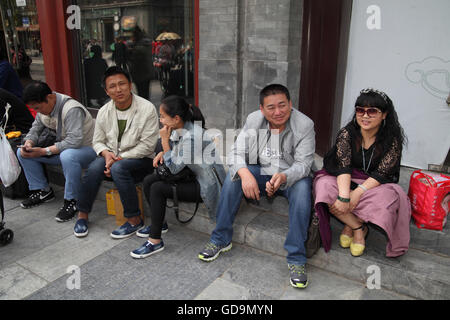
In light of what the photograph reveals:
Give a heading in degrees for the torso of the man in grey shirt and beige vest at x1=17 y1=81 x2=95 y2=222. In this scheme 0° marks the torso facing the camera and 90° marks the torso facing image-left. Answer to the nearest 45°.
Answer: approximately 45°

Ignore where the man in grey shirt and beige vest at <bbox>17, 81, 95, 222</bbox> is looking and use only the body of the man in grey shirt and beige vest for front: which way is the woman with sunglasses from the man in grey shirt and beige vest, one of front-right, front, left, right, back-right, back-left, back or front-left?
left

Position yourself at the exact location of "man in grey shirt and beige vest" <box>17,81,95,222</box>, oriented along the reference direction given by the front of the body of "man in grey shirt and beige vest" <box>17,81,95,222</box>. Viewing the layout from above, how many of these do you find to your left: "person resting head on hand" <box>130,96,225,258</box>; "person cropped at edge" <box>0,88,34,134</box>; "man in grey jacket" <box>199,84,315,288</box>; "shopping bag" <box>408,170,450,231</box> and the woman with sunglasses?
4

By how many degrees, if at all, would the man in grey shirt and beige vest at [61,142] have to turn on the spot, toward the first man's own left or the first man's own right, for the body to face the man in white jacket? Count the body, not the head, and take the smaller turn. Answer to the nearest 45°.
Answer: approximately 90° to the first man's own left

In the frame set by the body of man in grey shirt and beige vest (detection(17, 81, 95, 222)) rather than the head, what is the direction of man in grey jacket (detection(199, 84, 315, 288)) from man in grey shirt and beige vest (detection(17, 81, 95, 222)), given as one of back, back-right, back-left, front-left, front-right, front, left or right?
left

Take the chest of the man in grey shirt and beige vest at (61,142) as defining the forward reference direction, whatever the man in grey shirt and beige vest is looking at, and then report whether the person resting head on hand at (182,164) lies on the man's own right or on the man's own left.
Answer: on the man's own left
